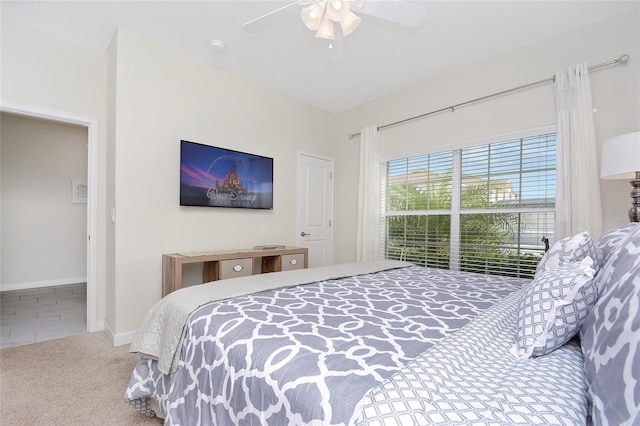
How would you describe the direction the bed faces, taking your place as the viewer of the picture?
facing away from the viewer and to the left of the viewer

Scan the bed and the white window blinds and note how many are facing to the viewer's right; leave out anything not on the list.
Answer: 0

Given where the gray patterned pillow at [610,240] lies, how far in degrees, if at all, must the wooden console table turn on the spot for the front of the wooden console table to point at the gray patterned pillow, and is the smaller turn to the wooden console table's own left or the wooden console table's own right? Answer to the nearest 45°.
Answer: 0° — it already faces it

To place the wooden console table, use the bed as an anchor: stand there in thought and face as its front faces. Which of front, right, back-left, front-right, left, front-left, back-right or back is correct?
front

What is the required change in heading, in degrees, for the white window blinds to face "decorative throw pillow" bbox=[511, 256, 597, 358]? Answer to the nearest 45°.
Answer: approximately 45° to its left

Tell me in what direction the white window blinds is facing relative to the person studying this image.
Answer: facing the viewer and to the left of the viewer

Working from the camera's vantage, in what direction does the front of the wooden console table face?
facing the viewer and to the right of the viewer

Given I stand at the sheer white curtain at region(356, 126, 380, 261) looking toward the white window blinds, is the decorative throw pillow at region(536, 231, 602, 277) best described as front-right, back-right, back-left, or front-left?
front-right

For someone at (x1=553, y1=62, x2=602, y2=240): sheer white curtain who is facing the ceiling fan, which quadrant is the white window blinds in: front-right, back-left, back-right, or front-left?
front-right

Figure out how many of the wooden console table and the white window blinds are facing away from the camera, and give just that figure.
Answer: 0

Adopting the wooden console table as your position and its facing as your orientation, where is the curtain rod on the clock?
The curtain rod is roughly at 11 o'clock from the wooden console table.
